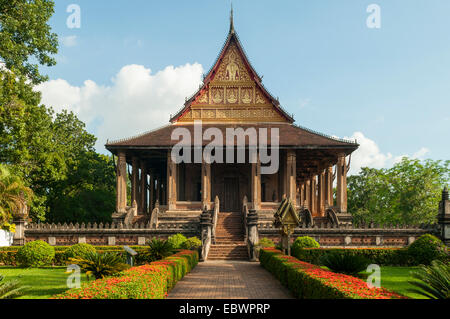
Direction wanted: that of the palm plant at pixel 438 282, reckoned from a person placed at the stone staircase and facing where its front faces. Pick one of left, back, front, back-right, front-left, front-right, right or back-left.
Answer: front

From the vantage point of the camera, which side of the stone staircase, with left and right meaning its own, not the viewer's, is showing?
front

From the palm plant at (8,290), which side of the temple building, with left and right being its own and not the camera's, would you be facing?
front

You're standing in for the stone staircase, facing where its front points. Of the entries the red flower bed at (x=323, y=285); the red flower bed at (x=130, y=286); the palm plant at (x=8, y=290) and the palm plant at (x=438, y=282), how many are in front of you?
4

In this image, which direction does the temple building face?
toward the camera

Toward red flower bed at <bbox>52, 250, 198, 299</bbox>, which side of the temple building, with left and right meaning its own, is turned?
front

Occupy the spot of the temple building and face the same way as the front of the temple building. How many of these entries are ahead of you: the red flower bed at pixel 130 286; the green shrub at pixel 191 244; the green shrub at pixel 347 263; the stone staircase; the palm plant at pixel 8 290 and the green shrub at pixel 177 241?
6

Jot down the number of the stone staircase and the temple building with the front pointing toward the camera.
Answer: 2

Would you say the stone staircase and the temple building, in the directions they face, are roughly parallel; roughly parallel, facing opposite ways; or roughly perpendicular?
roughly parallel

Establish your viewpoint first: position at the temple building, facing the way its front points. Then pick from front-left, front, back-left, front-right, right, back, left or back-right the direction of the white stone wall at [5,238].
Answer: front-right
